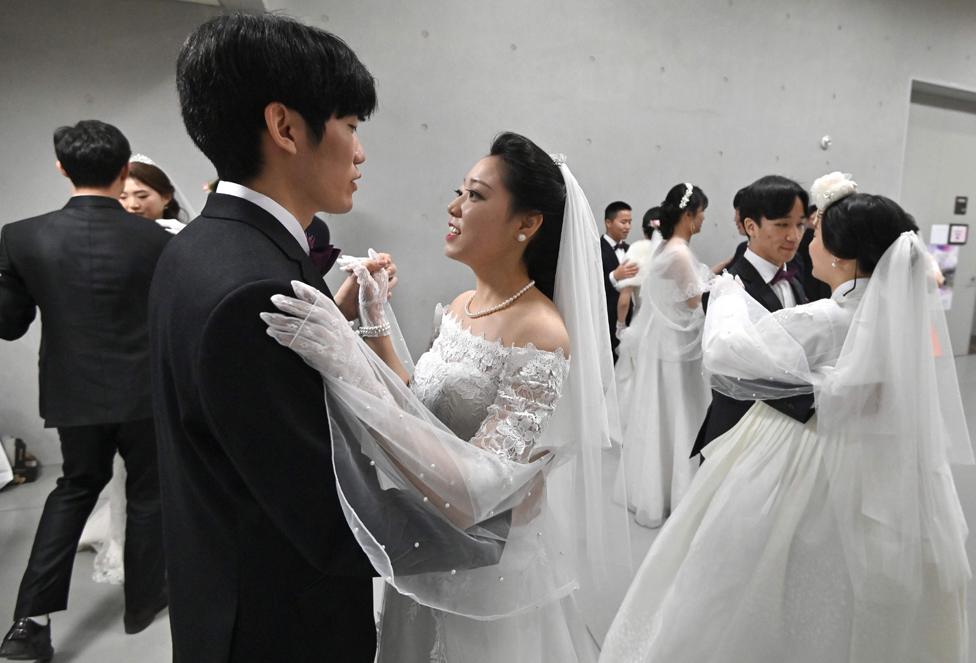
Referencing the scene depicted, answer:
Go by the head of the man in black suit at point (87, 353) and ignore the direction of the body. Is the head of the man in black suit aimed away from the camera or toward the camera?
away from the camera

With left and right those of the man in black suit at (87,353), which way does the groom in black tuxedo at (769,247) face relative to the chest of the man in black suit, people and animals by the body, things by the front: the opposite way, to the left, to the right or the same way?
the opposite way

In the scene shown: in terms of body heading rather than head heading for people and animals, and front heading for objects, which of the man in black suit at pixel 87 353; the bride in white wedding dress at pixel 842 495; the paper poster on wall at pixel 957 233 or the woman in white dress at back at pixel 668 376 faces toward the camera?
the paper poster on wall

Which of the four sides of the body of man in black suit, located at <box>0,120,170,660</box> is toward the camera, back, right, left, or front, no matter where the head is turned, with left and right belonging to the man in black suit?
back

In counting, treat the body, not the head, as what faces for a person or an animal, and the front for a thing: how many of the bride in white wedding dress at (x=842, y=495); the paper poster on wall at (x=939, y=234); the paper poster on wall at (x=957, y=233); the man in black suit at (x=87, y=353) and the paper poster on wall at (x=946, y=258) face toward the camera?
3

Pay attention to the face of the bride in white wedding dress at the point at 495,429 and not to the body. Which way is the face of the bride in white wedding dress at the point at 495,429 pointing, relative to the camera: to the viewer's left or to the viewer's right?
to the viewer's left

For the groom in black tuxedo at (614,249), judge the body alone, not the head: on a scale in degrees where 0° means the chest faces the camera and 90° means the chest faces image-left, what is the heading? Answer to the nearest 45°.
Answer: approximately 315°

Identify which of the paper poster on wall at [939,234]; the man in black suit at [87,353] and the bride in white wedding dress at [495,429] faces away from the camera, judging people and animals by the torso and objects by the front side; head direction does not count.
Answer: the man in black suit

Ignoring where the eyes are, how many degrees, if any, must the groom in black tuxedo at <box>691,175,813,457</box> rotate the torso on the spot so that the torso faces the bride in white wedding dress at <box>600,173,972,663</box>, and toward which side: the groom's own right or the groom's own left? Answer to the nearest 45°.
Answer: approximately 45° to the groom's own right

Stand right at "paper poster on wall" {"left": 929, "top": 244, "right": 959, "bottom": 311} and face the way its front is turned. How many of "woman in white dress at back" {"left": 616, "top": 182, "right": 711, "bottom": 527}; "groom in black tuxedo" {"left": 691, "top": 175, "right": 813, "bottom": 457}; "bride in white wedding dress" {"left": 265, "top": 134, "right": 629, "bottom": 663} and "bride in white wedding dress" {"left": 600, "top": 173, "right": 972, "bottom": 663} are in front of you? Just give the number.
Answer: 4

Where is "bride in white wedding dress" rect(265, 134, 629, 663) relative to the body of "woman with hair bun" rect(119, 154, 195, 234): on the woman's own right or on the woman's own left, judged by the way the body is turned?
on the woman's own left

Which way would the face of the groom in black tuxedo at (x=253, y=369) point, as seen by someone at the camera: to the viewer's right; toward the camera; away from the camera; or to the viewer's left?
to the viewer's right

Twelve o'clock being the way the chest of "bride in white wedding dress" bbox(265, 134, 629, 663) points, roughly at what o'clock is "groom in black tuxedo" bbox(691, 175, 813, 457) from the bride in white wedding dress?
The groom in black tuxedo is roughly at 6 o'clock from the bride in white wedding dress.

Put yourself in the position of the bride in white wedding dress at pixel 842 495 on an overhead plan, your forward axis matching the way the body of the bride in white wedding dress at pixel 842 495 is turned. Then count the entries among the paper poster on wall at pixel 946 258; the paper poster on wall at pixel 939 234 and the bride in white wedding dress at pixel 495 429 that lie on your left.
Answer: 1
